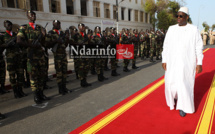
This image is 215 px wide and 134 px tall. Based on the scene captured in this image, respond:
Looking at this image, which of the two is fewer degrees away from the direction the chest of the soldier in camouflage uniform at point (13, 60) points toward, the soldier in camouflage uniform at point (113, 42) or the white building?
the soldier in camouflage uniform

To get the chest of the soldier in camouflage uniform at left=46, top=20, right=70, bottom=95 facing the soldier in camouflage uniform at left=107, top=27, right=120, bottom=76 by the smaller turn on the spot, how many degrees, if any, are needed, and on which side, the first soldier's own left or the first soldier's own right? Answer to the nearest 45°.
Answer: approximately 90° to the first soldier's own left

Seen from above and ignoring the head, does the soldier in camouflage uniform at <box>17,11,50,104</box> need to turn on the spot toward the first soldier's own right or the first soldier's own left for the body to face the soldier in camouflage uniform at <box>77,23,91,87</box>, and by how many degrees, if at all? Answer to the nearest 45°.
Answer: approximately 90° to the first soldier's own left

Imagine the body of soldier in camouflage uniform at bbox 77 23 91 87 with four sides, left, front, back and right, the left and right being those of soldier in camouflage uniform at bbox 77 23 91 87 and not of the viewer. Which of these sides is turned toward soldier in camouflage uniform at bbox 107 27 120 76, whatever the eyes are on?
left

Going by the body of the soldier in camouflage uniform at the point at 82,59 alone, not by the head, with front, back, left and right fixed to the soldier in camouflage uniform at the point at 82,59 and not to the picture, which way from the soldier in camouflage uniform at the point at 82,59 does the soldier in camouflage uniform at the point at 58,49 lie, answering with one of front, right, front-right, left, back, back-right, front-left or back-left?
right

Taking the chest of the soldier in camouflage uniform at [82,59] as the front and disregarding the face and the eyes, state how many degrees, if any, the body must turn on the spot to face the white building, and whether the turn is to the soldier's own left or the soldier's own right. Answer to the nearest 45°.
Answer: approximately 135° to the soldier's own left

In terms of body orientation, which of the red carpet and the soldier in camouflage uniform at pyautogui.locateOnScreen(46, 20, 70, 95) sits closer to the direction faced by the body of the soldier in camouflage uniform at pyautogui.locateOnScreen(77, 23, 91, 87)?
the red carpet

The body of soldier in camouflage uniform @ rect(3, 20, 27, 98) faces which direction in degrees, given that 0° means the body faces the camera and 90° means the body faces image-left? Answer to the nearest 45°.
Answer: approximately 315°

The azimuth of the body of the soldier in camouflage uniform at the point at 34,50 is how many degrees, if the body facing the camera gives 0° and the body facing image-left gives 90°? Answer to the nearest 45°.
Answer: approximately 315°

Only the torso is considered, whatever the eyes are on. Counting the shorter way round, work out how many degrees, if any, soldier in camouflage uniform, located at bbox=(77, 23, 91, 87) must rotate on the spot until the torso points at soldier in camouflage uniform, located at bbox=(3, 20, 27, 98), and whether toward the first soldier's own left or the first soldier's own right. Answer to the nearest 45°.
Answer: approximately 135° to the first soldier's own right

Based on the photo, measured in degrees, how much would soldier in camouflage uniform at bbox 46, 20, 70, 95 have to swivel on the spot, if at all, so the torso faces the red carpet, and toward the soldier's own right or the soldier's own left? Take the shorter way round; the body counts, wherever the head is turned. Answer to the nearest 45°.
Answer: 0° — they already face it
